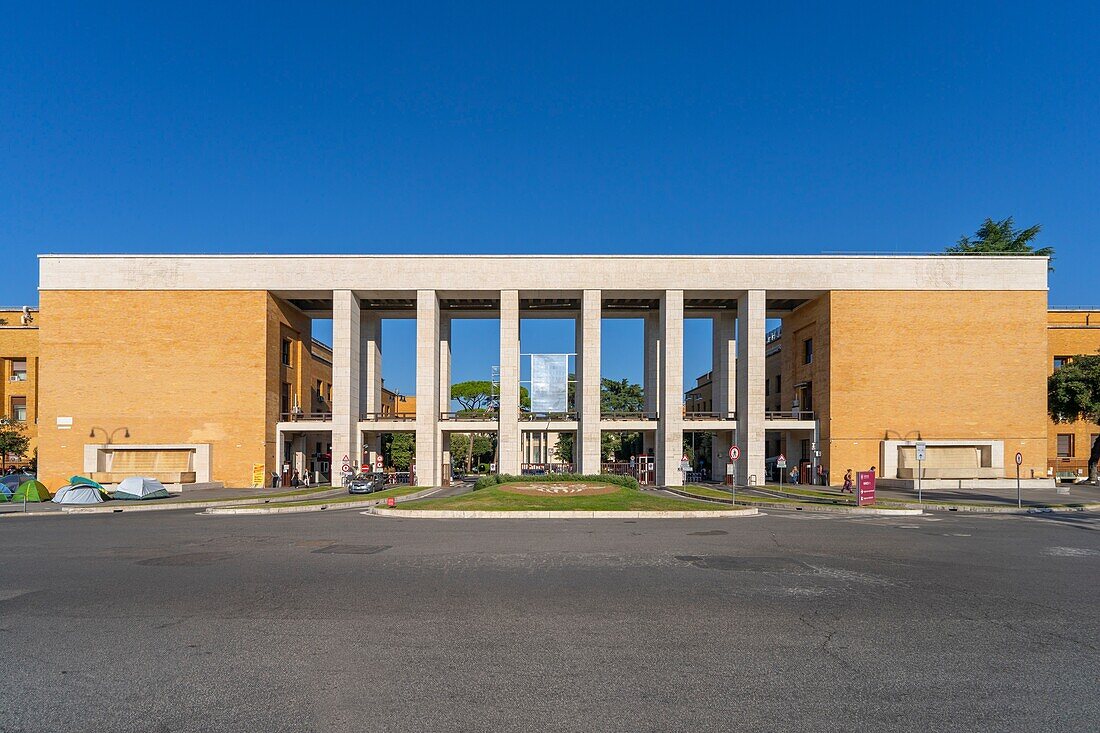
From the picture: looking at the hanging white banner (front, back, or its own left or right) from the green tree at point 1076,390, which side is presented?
left

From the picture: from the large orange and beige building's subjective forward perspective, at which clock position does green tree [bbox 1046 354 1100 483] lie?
The green tree is roughly at 9 o'clock from the large orange and beige building.

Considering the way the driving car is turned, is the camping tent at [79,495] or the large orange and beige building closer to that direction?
the camping tent

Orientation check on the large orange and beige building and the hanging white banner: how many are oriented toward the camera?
2

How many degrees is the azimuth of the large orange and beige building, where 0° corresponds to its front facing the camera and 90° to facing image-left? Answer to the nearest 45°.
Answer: approximately 0°

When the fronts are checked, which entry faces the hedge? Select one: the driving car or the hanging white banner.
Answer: the hanging white banner

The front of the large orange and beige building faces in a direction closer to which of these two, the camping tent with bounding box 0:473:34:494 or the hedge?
the hedge

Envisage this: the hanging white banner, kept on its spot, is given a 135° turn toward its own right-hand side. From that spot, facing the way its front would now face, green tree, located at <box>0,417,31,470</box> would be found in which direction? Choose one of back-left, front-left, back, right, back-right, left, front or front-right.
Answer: front-left

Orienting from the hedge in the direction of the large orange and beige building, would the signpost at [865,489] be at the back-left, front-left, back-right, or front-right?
back-right

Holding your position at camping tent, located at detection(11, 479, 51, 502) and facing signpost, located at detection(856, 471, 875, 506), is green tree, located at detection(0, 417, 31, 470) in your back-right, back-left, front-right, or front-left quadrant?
back-left
